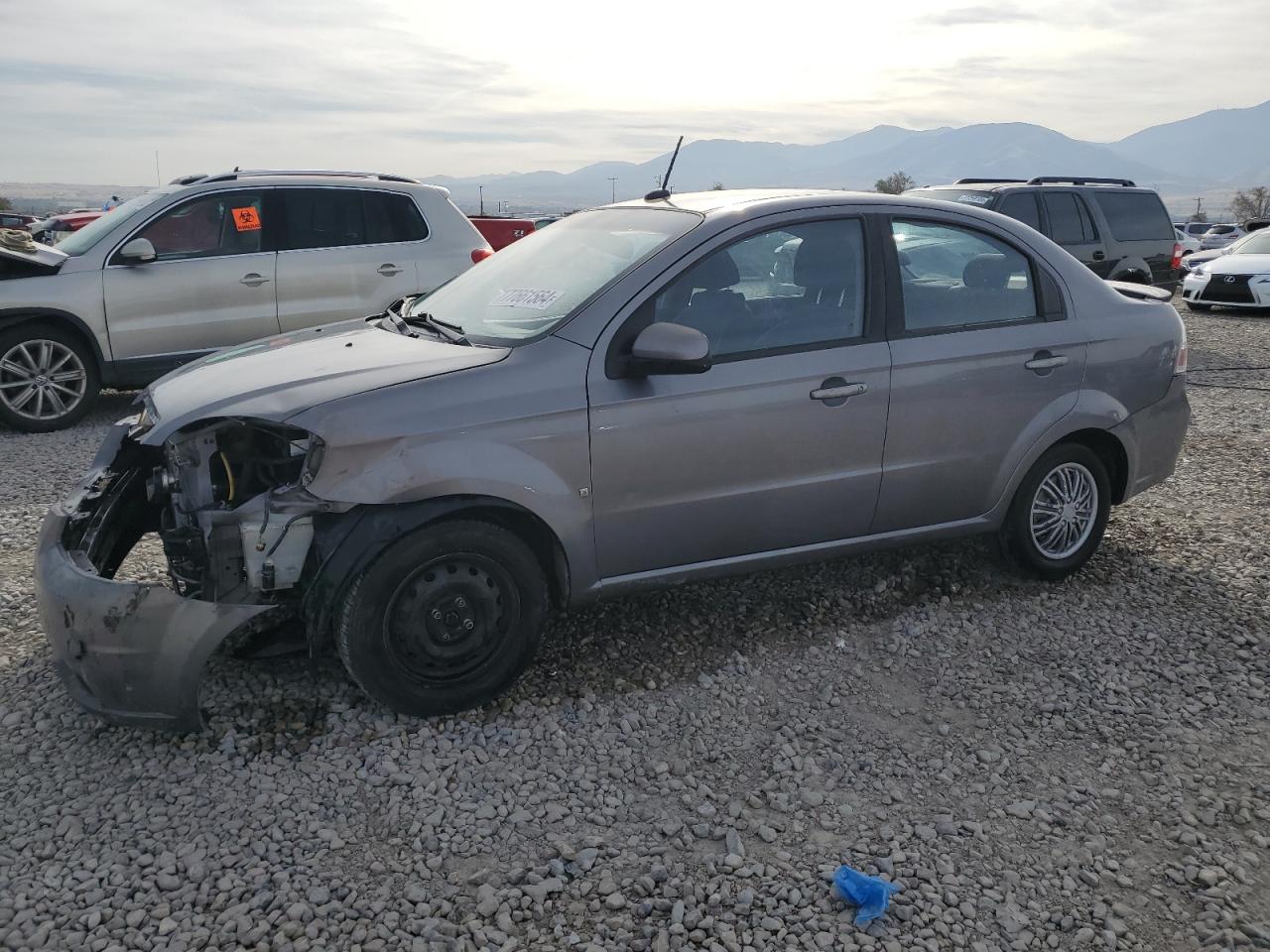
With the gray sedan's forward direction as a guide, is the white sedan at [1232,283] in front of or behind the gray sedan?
behind

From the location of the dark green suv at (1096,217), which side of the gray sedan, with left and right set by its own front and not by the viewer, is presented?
back

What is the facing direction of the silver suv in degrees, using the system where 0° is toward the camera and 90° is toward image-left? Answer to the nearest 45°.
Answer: approximately 90°

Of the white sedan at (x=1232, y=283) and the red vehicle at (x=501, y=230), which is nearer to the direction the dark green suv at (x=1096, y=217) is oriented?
the red vehicle

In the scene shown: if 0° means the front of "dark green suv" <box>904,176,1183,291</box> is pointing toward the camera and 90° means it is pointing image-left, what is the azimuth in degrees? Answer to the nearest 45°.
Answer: approximately 45°

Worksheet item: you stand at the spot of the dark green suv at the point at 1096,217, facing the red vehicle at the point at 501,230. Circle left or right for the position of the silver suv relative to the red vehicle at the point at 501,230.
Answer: left
